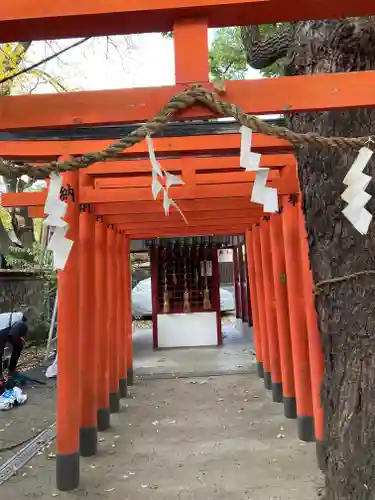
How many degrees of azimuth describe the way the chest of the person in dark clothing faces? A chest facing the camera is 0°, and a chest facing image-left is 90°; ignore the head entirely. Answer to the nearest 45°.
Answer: approximately 270°
